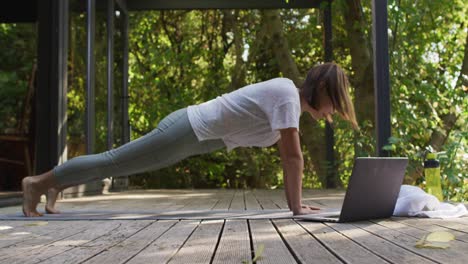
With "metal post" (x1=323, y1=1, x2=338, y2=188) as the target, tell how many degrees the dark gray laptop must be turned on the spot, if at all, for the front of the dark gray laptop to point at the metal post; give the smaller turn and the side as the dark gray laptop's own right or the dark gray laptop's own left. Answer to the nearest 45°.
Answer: approximately 45° to the dark gray laptop's own right

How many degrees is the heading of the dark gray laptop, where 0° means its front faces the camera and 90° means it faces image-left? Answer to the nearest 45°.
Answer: approximately 135°

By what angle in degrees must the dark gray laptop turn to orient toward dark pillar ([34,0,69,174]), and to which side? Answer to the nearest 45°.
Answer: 0° — it already faces it

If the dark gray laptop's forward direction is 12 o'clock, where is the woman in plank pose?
The woman in plank pose is roughly at 11 o'clock from the dark gray laptop.

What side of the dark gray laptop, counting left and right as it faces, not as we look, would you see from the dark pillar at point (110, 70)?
front

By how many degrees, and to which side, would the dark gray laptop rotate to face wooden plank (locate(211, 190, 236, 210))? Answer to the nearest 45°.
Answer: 0° — it already faces it

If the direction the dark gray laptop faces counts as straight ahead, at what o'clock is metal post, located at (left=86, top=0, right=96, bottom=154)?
The metal post is roughly at 12 o'clock from the dark gray laptop.

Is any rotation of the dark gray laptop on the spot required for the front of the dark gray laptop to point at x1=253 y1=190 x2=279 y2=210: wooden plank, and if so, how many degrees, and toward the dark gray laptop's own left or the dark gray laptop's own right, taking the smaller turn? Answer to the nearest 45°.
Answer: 0° — it already faces it

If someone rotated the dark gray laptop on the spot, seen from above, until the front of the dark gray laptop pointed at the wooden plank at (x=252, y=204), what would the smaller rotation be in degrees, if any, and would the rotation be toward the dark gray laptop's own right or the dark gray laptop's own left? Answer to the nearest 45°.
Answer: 0° — it already faces it
